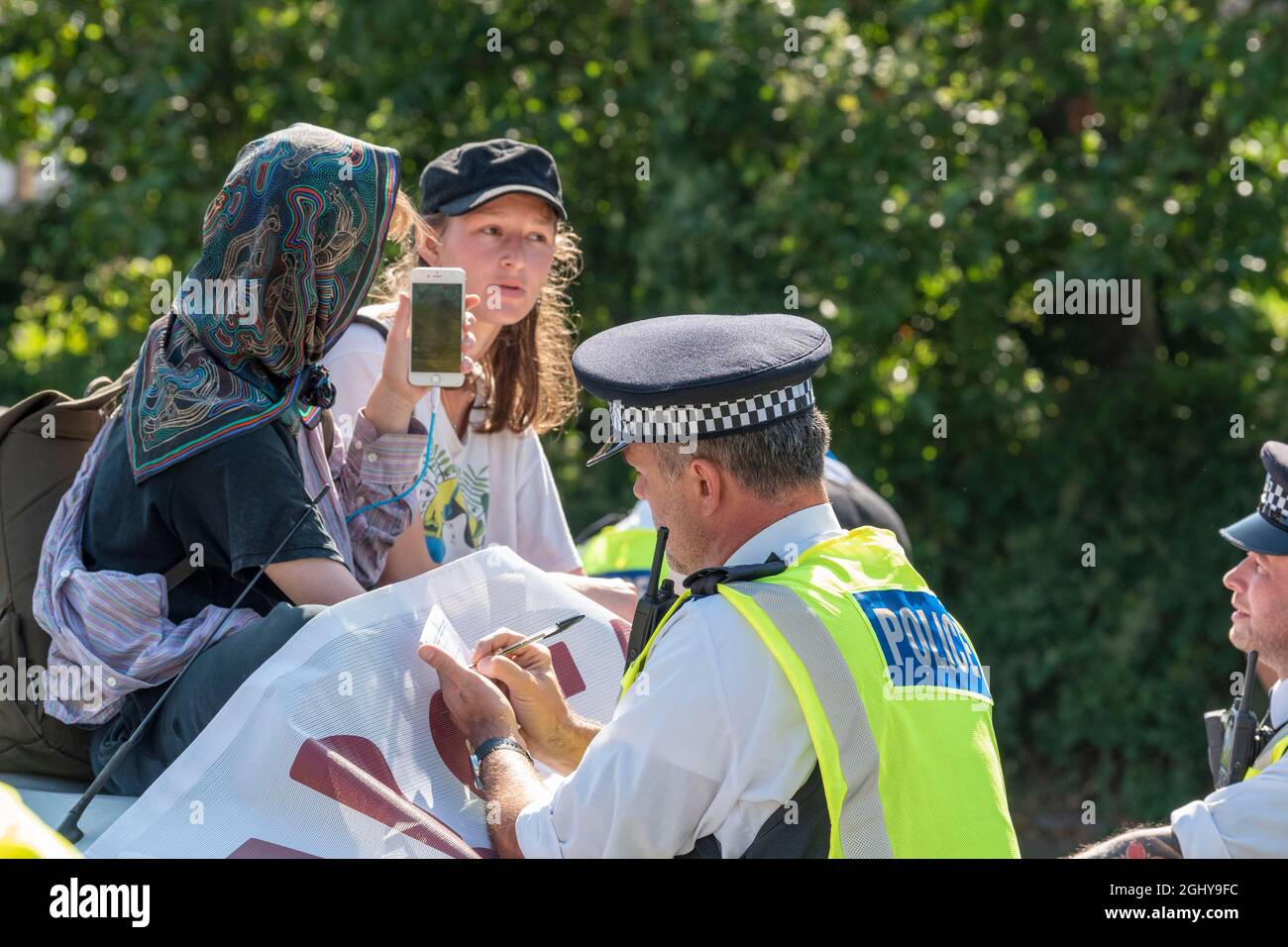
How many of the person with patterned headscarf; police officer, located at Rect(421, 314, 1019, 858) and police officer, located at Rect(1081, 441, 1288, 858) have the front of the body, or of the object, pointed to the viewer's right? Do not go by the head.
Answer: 1

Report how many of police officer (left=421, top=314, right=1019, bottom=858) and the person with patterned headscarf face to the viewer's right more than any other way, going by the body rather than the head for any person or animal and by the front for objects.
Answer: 1

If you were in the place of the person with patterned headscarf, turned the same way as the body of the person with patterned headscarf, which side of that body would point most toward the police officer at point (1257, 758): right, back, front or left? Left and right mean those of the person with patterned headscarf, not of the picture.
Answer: front

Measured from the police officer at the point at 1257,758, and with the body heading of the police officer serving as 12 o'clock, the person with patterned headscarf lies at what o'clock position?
The person with patterned headscarf is roughly at 11 o'clock from the police officer.

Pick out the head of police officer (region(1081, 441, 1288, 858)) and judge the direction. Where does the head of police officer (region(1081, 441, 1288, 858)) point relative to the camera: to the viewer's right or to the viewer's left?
to the viewer's left

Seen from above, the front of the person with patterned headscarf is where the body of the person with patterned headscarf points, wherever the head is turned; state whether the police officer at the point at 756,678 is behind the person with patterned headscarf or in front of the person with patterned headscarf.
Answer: in front

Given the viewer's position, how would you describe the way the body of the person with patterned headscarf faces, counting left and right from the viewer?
facing to the right of the viewer

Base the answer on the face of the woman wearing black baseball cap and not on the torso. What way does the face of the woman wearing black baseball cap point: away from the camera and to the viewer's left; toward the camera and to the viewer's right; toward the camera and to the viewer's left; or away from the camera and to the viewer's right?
toward the camera and to the viewer's right

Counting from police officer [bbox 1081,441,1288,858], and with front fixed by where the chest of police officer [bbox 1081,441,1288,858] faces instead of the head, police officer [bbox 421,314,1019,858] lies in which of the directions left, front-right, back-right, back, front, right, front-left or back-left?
front-left

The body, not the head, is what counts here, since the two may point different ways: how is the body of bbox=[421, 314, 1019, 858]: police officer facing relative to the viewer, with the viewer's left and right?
facing away from the viewer and to the left of the viewer

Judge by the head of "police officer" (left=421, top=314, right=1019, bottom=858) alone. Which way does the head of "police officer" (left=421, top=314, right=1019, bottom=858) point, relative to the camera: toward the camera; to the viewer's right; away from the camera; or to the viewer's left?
to the viewer's left

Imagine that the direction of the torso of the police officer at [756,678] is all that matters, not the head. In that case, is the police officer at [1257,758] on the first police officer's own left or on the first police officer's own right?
on the first police officer's own right

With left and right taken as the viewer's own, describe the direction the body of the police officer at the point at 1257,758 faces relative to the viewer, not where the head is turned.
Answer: facing to the left of the viewer

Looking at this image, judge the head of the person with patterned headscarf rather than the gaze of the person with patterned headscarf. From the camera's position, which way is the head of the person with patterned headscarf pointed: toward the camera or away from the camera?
away from the camera

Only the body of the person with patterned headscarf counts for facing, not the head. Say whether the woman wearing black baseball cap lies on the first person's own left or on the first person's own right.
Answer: on the first person's own left
